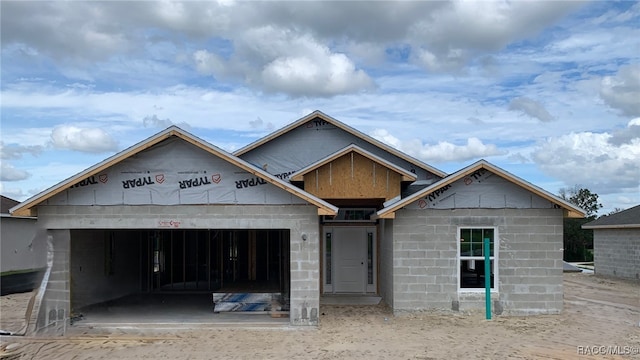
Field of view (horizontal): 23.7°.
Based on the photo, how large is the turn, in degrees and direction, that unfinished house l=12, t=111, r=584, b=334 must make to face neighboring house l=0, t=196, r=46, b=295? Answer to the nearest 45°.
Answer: approximately 135° to its right

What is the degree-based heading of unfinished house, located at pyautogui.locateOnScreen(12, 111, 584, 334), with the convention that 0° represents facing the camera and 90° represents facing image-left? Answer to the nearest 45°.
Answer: approximately 0°

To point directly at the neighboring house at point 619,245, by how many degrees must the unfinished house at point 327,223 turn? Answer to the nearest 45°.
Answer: approximately 135° to its left
